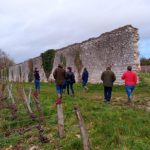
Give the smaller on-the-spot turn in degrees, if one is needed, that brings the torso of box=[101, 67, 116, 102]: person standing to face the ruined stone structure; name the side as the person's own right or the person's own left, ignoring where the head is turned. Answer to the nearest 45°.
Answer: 0° — they already face it

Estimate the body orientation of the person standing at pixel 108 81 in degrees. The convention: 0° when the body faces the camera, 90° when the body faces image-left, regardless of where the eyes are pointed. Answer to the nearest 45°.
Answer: approximately 180°
